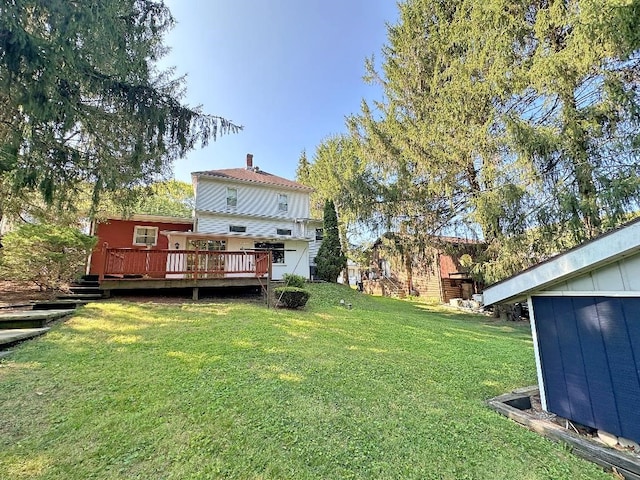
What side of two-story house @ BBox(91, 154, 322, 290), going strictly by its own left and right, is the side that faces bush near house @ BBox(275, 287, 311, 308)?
back

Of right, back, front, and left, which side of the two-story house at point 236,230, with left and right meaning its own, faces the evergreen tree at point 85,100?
back

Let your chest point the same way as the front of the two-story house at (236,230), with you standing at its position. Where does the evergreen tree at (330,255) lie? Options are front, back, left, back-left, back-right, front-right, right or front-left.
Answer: right

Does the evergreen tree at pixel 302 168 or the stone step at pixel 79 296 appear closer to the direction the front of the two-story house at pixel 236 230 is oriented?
the evergreen tree

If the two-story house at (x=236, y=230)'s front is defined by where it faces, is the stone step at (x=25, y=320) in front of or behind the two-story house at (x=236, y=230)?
behind

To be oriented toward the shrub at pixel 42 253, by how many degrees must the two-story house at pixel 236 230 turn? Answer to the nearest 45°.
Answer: approximately 135° to its left

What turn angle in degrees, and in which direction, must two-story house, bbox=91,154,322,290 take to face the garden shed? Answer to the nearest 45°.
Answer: approximately 180°

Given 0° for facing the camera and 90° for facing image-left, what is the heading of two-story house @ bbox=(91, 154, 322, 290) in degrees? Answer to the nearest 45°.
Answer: approximately 180°

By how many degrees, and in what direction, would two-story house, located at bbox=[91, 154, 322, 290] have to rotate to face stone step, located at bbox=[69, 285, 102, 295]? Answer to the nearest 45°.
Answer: approximately 135° to its left

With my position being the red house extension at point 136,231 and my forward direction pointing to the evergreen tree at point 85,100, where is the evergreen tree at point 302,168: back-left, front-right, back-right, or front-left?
back-left

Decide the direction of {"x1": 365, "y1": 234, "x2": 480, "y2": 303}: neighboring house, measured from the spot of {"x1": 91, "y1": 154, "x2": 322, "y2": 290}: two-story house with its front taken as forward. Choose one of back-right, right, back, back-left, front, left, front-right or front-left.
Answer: right
